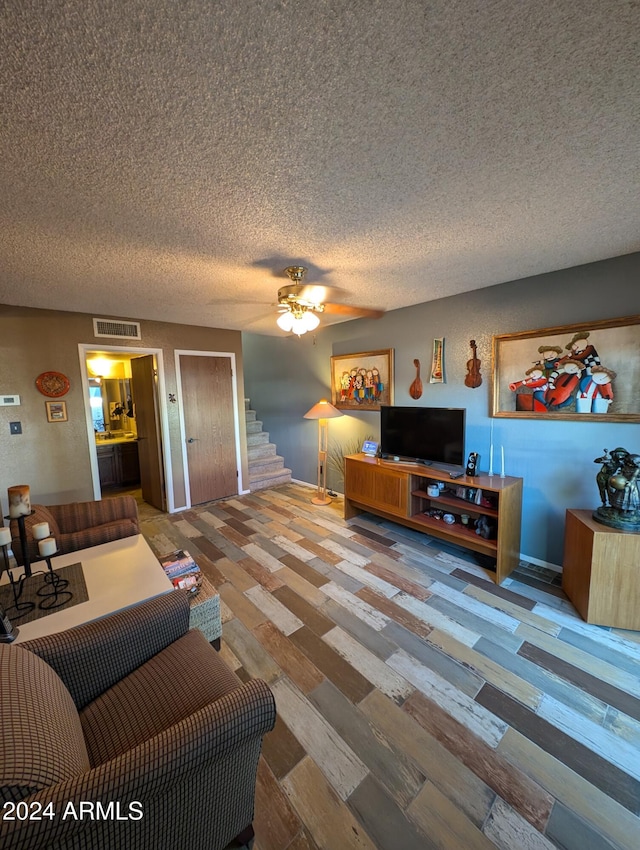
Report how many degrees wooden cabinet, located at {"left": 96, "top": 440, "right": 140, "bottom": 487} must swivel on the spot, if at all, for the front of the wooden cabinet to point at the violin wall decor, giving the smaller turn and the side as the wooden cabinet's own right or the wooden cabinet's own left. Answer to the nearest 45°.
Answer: approximately 45° to the wooden cabinet's own left

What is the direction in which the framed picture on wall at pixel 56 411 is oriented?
toward the camera

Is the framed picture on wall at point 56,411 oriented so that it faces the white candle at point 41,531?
yes

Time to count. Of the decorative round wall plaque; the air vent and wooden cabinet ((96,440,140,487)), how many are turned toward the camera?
3

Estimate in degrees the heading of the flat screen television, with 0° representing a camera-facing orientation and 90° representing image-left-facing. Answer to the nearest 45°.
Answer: approximately 45°

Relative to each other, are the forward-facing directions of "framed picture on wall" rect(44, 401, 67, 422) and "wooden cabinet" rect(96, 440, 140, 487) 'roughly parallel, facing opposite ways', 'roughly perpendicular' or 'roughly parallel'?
roughly parallel

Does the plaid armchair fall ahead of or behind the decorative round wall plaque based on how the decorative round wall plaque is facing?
ahead

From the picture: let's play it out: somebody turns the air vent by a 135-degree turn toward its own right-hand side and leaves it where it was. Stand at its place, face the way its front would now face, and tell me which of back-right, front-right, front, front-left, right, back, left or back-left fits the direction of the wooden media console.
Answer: back

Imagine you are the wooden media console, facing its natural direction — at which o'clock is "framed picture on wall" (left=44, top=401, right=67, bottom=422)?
The framed picture on wall is roughly at 1 o'clock from the wooden media console.

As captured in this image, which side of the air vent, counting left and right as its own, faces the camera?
front

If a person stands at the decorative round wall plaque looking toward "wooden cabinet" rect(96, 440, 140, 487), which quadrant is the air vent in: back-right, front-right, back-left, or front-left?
front-right

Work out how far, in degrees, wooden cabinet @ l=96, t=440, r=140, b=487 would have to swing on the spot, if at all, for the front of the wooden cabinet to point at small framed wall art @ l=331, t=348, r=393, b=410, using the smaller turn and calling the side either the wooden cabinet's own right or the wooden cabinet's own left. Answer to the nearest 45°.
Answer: approximately 45° to the wooden cabinet's own left

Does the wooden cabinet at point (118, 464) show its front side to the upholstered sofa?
yes

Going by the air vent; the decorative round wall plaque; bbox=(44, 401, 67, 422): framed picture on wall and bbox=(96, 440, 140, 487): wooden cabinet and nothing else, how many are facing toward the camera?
4

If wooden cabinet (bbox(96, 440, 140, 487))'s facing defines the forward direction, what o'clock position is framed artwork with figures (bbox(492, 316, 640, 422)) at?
The framed artwork with figures is roughly at 11 o'clock from the wooden cabinet.

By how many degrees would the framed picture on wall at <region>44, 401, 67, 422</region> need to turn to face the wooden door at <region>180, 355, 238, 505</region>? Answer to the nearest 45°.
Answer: approximately 90° to its left

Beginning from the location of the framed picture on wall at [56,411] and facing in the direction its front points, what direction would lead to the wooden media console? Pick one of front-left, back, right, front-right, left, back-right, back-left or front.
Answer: front-left

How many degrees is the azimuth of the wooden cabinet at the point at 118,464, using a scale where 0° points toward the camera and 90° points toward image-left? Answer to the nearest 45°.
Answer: approximately 0°

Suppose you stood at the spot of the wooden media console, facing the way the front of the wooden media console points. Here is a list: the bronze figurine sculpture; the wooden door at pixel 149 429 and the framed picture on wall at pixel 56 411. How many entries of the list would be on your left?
1

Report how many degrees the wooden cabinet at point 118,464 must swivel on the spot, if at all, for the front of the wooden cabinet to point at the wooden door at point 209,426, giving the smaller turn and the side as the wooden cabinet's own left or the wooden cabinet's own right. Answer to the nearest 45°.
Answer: approximately 45° to the wooden cabinet's own left
